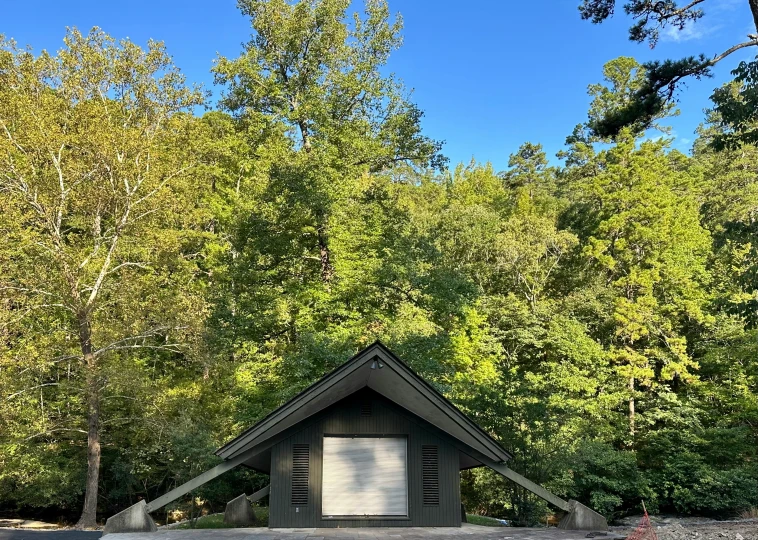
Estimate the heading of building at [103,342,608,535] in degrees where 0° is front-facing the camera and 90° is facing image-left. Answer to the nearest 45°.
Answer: approximately 0°

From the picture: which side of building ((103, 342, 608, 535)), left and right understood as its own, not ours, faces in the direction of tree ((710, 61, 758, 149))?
left

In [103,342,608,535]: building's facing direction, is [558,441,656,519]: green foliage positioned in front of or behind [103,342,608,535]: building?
behind

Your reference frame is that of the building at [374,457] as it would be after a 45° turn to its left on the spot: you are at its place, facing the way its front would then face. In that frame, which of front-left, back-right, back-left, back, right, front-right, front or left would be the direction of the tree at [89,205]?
back

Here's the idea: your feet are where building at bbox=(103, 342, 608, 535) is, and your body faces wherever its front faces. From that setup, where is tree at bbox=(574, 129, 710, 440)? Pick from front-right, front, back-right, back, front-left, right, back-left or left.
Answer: back-left
